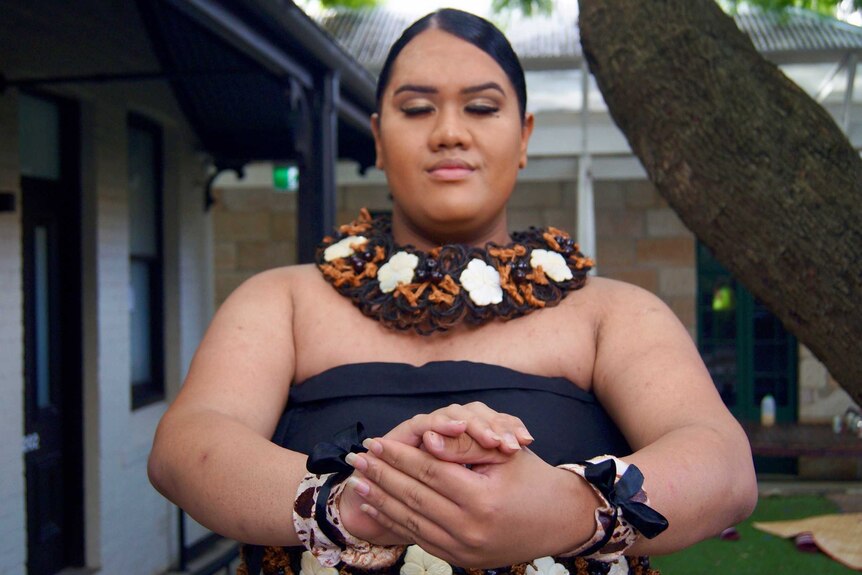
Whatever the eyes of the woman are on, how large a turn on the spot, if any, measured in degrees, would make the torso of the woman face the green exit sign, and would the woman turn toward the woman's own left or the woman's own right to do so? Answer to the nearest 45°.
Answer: approximately 180°

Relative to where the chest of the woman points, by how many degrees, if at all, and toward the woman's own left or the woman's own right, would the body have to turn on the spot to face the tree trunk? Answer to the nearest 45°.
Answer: approximately 135° to the woman's own left

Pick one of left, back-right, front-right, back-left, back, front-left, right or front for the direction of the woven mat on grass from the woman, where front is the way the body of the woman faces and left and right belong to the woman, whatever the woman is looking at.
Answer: back-left

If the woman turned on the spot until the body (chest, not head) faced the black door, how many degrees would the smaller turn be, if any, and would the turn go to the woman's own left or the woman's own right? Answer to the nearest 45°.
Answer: approximately 135° to the woman's own right

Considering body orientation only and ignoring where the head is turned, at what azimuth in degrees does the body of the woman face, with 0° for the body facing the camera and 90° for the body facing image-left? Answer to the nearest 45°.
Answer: approximately 0°
